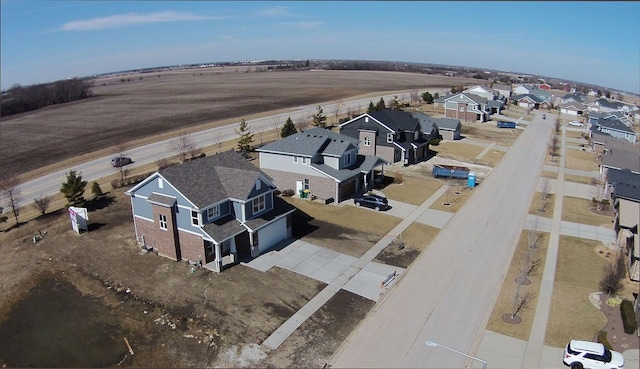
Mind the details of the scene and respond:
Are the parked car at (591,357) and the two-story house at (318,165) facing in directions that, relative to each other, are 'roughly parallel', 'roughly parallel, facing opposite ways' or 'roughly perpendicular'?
roughly parallel

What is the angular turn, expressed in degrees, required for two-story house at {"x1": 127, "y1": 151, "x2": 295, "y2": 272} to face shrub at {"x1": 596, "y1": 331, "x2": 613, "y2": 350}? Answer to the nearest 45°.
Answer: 0° — it already faces it

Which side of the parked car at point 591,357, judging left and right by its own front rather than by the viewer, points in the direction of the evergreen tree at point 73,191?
back

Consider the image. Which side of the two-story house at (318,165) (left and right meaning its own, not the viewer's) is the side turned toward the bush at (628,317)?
front

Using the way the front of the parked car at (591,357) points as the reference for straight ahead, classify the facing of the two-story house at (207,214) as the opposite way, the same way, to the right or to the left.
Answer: the same way

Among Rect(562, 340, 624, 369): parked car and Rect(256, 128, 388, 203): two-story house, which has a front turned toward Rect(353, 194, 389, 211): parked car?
the two-story house

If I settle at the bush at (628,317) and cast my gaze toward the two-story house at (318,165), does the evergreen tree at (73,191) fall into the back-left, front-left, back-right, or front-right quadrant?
front-left

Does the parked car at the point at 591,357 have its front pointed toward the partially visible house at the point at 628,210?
no

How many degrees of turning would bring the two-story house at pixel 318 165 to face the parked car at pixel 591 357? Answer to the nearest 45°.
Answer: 0° — it already faces it

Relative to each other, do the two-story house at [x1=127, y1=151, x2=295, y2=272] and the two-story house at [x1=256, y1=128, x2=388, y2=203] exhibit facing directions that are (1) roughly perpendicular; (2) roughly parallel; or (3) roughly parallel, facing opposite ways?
roughly parallel

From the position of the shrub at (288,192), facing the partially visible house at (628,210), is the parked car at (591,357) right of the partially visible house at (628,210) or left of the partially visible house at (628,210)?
right

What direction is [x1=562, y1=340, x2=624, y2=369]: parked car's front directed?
to the viewer's right

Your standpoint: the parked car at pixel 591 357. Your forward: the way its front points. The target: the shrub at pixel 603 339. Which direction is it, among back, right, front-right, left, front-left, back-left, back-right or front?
left

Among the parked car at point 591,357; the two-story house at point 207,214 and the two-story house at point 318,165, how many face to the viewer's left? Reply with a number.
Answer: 0

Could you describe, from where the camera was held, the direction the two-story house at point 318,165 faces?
facing the viewer and to the right of the viewer

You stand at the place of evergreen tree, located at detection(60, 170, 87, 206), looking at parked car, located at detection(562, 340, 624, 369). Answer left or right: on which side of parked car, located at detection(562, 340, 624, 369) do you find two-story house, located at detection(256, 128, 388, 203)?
left
